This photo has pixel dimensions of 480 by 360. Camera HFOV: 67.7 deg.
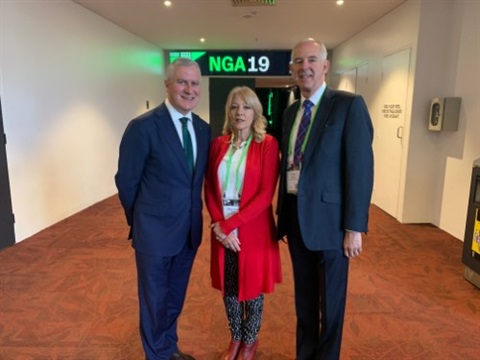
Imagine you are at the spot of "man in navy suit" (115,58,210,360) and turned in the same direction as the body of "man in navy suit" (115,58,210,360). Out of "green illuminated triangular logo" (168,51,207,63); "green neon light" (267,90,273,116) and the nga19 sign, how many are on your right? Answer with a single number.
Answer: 0

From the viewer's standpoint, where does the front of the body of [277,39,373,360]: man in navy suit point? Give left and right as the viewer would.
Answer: facing the viewer and to the left of the viewer

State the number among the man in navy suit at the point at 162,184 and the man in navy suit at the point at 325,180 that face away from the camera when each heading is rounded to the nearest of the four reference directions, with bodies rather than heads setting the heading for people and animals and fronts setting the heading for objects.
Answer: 0

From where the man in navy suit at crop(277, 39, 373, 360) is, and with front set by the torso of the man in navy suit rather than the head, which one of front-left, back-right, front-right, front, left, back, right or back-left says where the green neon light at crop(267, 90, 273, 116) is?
back-right

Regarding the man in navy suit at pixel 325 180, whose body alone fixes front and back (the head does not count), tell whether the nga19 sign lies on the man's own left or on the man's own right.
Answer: on the man's own right

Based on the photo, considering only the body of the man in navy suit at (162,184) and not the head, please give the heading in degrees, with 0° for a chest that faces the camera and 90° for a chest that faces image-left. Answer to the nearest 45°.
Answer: approximately 315°

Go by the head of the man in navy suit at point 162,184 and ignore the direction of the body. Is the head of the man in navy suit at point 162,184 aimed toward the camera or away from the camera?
toward the camera

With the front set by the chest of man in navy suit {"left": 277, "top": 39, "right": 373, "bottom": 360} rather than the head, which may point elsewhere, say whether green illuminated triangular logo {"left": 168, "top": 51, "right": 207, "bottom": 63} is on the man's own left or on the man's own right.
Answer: on the man's own right

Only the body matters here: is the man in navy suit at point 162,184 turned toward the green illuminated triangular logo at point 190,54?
no

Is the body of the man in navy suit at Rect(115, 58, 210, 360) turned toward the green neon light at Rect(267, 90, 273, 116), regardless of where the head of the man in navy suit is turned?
no

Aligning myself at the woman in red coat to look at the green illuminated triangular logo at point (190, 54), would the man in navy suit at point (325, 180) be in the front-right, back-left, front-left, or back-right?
back-right

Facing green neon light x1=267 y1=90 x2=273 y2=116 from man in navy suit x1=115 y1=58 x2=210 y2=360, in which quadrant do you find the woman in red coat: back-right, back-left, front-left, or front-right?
front-right

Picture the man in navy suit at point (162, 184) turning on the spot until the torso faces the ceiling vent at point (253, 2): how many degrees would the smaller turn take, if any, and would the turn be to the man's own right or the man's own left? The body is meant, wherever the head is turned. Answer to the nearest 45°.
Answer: approximately 135° to the man's own left

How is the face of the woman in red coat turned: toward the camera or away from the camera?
toward the camera
